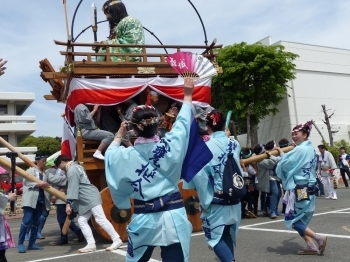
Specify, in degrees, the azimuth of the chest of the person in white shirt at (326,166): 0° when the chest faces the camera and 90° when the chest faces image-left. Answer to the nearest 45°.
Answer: approximately 45°

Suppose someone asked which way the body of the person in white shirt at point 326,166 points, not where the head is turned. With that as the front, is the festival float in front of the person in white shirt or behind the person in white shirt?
in front

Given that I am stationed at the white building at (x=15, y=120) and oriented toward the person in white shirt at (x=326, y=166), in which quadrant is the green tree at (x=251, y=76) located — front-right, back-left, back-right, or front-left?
front-left

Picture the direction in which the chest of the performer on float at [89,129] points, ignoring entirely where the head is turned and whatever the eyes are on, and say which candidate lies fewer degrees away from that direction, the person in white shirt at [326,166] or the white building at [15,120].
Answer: the person in white shirt
